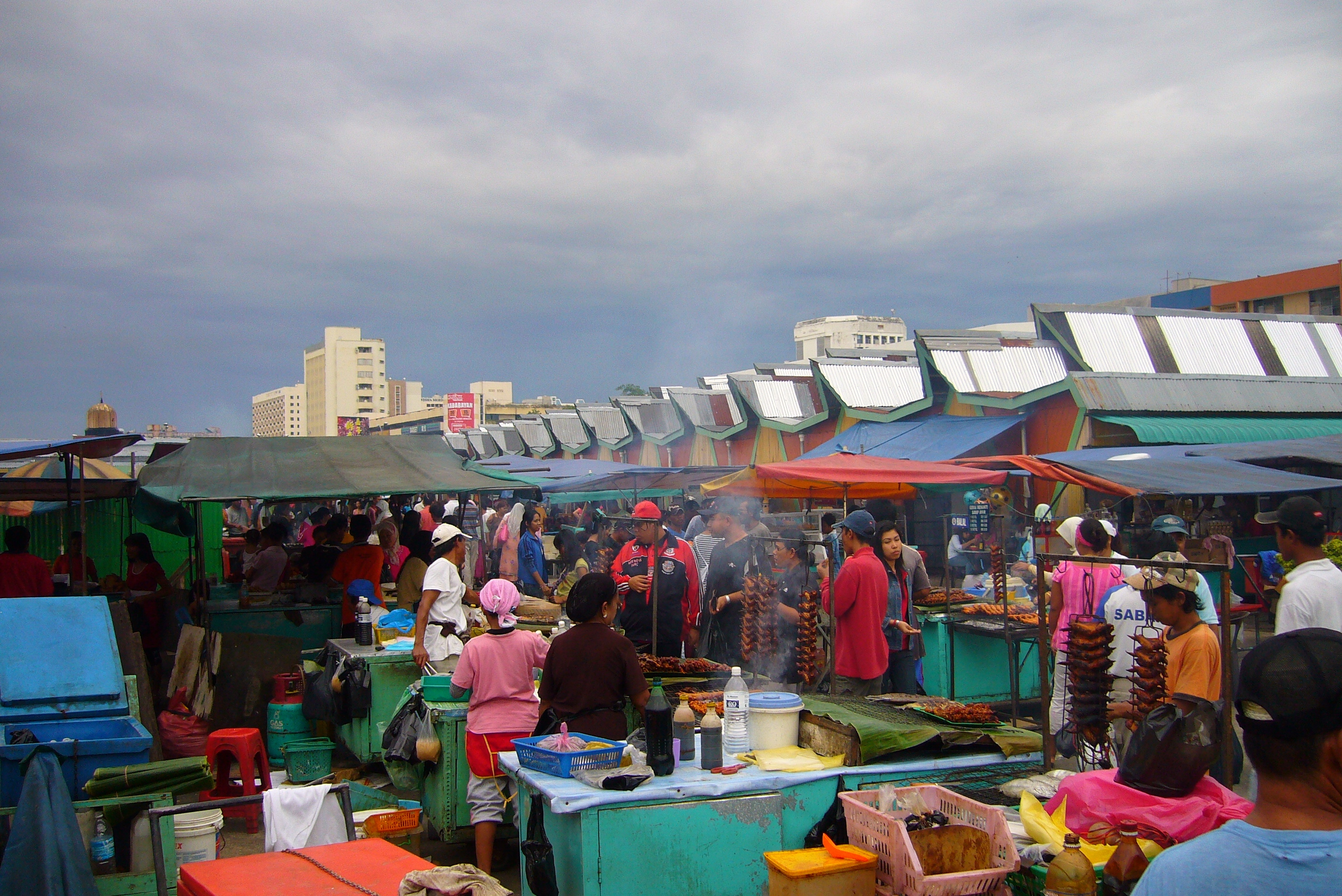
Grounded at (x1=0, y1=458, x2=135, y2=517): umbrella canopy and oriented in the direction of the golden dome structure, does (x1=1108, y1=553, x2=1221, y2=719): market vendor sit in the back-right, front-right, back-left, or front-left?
back-right

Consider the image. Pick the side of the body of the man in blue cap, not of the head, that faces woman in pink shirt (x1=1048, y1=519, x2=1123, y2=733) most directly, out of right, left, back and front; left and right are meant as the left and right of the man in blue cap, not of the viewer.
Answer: back

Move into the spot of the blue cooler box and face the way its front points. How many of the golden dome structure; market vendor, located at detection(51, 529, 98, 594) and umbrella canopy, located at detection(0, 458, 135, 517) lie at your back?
3

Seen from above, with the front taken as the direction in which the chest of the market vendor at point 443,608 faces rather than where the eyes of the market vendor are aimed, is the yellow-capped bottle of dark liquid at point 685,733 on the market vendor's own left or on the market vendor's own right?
on the market vendor's own right

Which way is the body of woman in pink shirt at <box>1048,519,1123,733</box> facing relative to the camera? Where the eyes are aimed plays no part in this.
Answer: away from the camera

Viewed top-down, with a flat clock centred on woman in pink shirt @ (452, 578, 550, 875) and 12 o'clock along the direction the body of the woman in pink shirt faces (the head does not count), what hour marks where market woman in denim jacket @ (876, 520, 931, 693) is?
The market woman in denim jacket is roughly at 2 o'clock from the woman in pink shirt.

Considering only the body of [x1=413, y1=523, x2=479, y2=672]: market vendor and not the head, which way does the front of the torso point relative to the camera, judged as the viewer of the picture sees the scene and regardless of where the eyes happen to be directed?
to the viewer's right

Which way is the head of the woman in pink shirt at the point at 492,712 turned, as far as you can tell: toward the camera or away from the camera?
away from the camera

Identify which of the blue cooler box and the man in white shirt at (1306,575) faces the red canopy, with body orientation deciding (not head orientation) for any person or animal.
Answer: the man in white shirt

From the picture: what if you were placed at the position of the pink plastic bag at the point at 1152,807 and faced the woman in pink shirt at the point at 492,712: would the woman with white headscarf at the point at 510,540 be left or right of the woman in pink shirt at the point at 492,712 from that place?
right

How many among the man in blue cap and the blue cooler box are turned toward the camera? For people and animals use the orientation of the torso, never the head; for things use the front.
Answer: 1

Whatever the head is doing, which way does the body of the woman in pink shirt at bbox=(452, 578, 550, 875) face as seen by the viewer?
away from the camera
